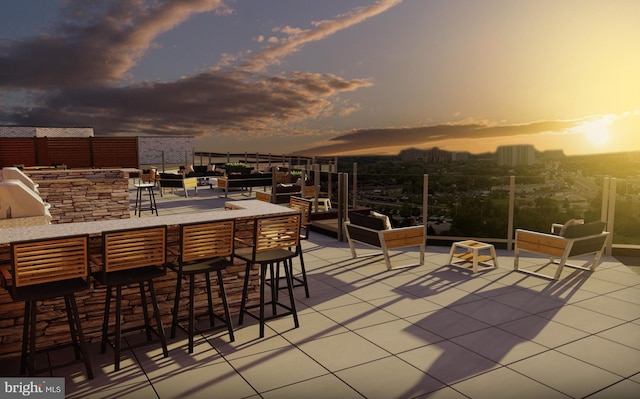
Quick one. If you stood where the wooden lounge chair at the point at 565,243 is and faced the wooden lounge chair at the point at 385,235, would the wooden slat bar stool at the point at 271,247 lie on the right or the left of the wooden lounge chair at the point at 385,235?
left

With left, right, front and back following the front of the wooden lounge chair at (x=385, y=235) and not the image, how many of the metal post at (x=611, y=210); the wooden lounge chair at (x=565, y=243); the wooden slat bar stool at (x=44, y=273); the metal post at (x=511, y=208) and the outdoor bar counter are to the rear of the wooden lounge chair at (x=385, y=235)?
2

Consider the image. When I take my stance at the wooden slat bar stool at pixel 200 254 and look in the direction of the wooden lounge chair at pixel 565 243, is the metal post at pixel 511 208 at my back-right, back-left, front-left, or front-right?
front-left

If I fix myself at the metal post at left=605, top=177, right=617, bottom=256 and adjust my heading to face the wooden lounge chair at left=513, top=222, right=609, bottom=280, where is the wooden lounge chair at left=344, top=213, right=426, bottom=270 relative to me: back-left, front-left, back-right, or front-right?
front-right

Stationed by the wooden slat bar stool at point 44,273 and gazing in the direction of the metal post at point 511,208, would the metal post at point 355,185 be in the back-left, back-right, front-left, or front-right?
front-left

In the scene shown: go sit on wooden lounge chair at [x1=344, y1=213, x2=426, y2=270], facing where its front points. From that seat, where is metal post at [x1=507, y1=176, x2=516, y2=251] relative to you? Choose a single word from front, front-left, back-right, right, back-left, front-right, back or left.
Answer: front

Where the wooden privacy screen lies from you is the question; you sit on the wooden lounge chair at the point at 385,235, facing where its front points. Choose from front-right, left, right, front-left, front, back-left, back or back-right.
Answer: left

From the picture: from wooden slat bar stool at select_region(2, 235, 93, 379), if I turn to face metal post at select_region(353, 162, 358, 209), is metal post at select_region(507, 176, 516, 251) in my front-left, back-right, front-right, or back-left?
front-right

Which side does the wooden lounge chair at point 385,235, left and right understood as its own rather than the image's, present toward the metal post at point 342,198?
left

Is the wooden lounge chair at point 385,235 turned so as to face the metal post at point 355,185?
no

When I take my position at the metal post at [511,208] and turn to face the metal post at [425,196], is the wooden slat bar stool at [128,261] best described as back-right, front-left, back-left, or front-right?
front-left

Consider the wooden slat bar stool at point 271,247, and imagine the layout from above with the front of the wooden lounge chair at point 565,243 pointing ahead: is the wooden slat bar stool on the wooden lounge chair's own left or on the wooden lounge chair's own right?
on the wooden lounge chair's own left

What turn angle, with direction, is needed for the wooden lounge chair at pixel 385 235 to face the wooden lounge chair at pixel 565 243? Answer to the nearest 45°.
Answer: approximately 45° to its right

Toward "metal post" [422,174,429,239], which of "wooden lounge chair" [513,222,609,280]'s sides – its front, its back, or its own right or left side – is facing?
front
